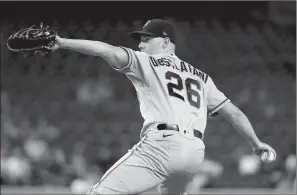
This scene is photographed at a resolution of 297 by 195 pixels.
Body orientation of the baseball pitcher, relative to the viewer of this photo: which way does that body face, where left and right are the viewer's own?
facing away from the viewer and to the left of the viewer
